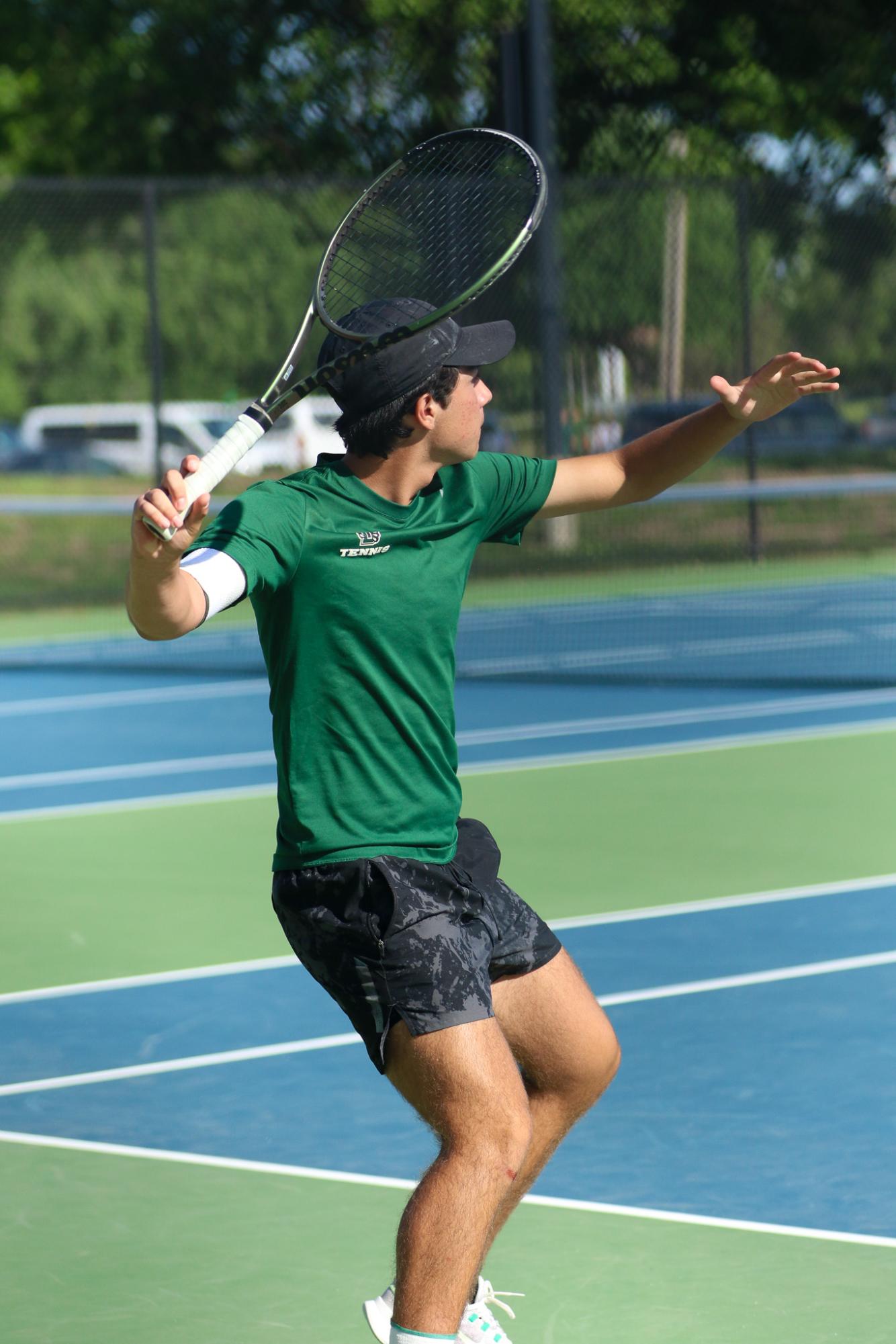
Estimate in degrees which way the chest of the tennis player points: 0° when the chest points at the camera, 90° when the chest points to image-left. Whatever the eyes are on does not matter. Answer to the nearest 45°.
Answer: approximately 315°

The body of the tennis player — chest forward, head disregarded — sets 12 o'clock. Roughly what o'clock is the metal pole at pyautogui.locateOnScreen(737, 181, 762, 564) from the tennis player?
The metal pole is roughly at 8 o'clock from the tennis player.

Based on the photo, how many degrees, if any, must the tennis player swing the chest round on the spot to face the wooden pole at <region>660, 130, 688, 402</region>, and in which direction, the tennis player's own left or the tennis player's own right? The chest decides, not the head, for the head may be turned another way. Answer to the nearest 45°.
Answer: approximately 135° to the tennis player's own left

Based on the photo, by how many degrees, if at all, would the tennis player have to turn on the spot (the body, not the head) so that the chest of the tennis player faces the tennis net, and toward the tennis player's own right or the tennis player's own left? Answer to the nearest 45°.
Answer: approximately 135° to the tennis player's own left

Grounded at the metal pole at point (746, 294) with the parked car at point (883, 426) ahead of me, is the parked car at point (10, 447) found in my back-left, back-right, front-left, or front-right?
back-left

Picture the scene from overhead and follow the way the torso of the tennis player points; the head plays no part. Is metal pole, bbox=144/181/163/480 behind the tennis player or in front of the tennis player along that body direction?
behind

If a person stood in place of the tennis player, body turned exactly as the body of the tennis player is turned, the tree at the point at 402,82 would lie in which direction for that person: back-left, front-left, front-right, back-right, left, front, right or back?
back-left

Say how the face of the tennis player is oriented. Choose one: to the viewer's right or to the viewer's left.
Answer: to the viewer's right

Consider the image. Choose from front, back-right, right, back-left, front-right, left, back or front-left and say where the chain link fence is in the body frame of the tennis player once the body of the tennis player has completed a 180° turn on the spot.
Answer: front-right

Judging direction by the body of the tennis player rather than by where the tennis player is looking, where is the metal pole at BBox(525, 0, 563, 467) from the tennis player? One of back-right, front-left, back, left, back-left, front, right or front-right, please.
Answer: back-left

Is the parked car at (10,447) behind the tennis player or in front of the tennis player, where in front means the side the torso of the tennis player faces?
behind
